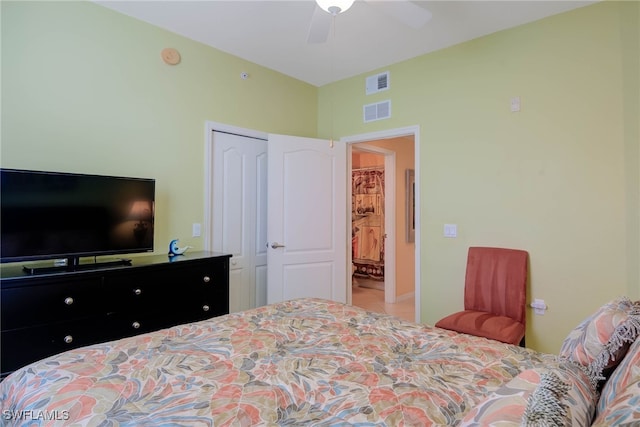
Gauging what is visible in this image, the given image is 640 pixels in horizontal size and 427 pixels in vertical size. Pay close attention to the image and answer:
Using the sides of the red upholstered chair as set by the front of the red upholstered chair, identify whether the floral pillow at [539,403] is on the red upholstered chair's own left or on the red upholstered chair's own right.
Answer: on the red upholstered chair's own left

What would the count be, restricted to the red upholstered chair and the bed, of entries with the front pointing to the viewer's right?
0

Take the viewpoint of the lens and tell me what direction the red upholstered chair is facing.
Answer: facing the viewer and to the left of the viewer

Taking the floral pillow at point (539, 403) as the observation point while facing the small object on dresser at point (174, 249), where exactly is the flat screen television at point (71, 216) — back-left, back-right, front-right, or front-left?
front-left

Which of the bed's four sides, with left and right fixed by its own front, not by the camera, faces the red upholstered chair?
right

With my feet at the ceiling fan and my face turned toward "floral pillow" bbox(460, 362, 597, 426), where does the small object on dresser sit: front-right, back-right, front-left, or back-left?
back-right

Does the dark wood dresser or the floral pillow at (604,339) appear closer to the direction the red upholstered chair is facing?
the dark wood dresser

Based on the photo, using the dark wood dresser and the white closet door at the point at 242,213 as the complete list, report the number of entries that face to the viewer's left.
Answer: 0

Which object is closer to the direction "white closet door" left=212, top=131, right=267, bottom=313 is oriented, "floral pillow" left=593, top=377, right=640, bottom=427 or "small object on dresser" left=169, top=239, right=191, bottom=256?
the floral pillow

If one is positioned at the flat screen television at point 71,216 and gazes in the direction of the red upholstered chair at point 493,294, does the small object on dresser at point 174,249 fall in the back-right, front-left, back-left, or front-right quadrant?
front-left

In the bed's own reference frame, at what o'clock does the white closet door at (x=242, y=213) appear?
The white closet door is roughly at 1 o'clock from the bed.

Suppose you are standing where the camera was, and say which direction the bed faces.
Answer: facing away from the viewer and to the left of the viewer

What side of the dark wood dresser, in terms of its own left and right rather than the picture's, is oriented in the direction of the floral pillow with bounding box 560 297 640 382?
front

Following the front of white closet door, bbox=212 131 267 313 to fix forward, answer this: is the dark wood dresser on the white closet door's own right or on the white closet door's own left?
on the white closet door's own right

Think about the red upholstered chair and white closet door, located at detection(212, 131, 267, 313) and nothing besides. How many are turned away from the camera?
0

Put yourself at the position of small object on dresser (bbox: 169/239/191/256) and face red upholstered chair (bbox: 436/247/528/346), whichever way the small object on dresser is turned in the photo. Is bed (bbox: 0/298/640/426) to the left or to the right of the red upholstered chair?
right

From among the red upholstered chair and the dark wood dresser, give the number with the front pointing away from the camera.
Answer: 0

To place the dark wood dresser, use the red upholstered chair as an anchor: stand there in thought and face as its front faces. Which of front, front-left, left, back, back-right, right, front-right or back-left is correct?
front

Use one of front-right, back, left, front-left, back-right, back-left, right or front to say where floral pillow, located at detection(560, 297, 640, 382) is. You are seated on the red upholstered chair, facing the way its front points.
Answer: front-left

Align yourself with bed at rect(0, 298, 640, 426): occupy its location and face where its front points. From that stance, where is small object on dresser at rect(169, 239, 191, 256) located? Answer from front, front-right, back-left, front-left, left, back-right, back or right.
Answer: front

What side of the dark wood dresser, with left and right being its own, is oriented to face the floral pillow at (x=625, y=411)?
front
